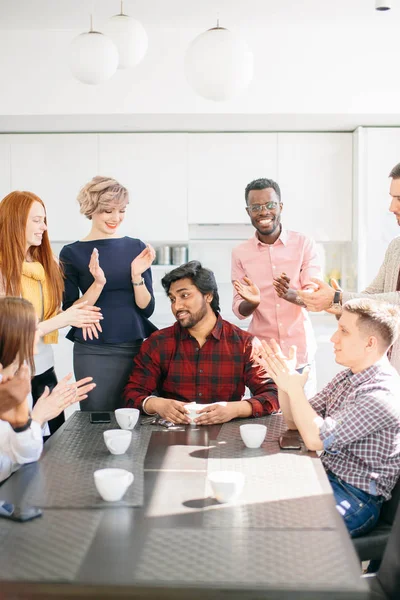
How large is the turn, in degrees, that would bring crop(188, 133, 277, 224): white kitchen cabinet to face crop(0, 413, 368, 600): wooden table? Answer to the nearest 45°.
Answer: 0° — it already faces it

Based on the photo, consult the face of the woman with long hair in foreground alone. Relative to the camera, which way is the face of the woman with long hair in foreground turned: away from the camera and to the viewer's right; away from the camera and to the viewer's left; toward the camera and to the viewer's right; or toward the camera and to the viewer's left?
away from the camera and to the viewer's right

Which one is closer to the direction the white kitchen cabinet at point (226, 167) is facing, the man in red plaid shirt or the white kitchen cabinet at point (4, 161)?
the man in red plaid shirt

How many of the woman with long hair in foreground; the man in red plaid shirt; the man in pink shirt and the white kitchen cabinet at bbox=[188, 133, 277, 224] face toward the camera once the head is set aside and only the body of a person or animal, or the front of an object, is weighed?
3

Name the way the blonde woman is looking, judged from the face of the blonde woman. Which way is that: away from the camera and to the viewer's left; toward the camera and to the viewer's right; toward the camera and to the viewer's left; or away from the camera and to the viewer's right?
toward the camera and to the viewer's right

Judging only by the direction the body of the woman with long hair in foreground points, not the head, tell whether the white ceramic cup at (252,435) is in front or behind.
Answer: in front

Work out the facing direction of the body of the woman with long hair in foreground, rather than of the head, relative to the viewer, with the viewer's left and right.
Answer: facing to the right of the viewer

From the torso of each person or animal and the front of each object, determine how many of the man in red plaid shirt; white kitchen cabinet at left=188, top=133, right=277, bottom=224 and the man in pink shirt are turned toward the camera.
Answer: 3

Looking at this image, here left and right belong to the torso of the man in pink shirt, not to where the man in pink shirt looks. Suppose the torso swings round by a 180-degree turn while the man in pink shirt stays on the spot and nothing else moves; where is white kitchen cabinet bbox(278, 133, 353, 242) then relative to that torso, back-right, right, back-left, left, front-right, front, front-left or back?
front

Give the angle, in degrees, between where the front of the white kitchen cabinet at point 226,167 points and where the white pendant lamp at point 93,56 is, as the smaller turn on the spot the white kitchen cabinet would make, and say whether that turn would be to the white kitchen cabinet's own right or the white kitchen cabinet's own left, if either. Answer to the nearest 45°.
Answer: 0° — it already faces it

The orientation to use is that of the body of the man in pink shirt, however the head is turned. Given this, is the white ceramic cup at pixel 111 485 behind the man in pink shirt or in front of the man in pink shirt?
in front

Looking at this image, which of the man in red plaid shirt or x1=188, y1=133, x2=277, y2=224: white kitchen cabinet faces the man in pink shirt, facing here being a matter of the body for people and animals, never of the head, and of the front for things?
the white kitchen cabinet

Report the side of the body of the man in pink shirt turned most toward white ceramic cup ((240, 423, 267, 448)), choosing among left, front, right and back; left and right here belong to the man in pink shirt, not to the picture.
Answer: front

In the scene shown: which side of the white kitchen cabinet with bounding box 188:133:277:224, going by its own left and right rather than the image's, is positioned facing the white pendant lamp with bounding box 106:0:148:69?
front

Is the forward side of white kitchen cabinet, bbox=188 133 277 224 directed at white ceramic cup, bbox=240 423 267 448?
yes
